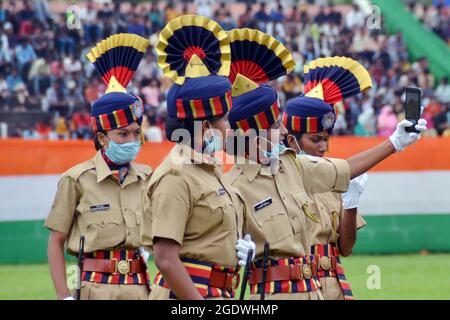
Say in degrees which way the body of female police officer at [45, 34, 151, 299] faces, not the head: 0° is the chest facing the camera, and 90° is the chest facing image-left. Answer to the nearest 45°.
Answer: approximately 315°

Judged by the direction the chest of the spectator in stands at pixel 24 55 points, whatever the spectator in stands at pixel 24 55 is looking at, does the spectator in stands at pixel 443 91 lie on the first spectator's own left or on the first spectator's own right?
on the first spectator's own left

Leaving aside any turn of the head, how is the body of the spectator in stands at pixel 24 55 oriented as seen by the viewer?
toward the camera

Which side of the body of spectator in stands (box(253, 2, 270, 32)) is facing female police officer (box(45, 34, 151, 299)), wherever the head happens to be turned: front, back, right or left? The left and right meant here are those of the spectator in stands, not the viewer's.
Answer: front

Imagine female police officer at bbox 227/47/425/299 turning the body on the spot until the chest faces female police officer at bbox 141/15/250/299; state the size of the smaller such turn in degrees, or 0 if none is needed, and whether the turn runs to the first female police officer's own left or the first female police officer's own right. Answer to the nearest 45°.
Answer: approximately 90° to the first female police officer's own right

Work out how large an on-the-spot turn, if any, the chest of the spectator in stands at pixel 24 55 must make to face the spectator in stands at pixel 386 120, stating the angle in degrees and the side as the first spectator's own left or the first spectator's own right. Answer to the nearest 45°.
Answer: approximately 90° to the first spectator's own left

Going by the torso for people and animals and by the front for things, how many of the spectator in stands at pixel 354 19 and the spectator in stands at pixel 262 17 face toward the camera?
2

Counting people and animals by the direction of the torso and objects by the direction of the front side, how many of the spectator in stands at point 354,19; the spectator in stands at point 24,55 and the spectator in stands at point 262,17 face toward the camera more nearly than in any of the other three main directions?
3

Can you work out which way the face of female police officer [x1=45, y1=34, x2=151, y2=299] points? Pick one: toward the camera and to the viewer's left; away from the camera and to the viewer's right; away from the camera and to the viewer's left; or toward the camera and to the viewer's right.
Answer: toward the camera and to the viewer's right

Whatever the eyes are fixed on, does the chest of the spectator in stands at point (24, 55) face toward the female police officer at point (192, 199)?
yes

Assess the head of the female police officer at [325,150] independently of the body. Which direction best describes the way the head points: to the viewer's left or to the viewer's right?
to the viewer's right

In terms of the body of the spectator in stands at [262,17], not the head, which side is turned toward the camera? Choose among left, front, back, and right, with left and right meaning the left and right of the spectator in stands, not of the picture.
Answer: front
